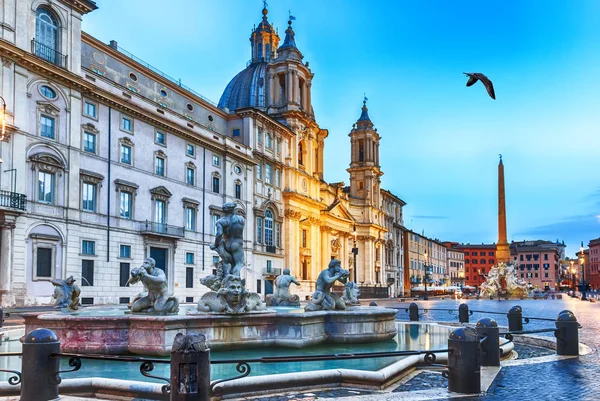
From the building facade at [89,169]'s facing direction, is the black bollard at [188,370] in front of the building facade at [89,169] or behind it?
in front

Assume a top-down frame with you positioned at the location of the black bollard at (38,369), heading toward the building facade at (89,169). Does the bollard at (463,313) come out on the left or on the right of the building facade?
right

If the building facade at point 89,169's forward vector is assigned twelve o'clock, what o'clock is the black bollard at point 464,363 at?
The black bollard is roughly at 1 o'clock from the building facade.

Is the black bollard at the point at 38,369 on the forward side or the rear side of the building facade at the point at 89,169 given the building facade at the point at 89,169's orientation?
on the forward side

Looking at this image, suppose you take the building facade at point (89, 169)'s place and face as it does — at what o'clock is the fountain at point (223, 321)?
The fountain is roughly at 1 o'clock from the building facade.

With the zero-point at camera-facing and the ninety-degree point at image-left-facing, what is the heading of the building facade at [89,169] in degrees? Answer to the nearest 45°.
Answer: approximately 315°

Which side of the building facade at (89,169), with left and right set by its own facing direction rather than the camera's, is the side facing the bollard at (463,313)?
front

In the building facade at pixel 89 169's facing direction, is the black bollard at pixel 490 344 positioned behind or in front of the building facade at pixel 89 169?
in front
